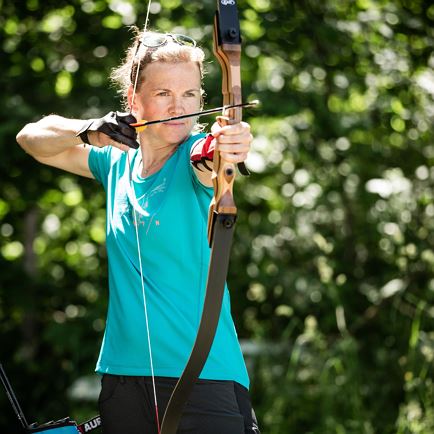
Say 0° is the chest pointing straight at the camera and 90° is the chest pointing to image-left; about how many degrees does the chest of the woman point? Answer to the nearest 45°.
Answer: approximately 0°

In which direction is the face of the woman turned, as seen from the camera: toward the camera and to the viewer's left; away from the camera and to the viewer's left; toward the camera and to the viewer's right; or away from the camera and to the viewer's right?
toward the camera and to the viewer's right
